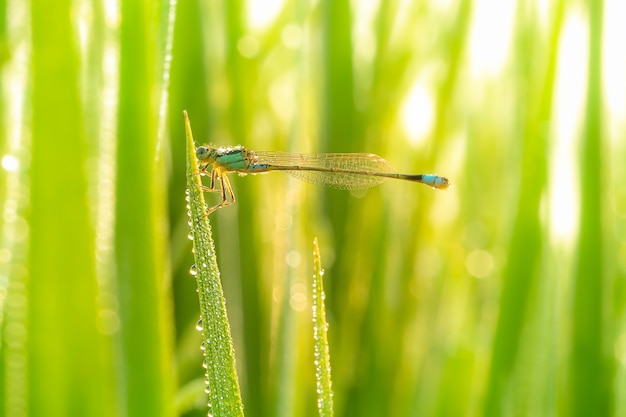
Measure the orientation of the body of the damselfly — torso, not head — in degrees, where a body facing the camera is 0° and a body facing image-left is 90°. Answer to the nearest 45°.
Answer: approximately 90°

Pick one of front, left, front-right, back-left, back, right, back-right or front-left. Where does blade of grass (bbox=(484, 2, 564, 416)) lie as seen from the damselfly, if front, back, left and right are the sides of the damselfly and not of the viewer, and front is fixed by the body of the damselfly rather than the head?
back-right

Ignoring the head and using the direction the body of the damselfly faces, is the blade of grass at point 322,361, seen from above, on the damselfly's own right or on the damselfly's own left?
on the damselfly's own left
